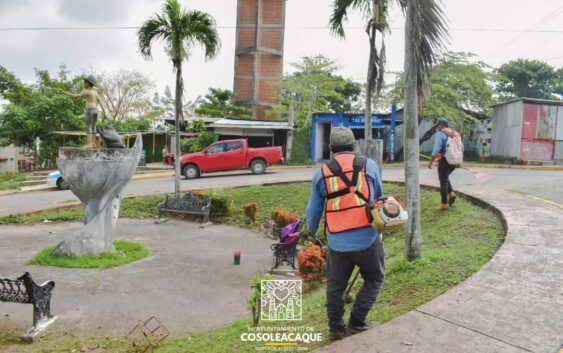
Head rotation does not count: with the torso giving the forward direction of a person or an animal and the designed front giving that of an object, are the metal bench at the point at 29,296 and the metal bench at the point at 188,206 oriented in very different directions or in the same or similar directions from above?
very different directions

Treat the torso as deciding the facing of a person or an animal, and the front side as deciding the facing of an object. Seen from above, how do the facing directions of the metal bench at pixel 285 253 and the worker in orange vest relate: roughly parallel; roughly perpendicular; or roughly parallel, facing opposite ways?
roughly perpendicular

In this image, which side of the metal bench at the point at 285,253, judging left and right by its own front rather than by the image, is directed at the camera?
left

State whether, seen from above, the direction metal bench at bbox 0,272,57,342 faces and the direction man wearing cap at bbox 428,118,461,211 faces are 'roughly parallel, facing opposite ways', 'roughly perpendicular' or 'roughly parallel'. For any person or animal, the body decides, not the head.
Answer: roughly perpendicular

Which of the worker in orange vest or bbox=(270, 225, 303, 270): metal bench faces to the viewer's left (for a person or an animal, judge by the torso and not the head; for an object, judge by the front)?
the metal bench

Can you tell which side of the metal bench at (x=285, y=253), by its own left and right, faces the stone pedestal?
front

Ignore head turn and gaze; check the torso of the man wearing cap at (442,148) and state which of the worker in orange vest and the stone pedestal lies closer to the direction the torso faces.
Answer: the stone pedestal

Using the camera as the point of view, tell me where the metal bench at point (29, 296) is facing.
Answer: facing away from the viewer and to the right of the viewer

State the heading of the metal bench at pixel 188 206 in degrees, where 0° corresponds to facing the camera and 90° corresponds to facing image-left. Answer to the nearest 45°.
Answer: approximately 45°

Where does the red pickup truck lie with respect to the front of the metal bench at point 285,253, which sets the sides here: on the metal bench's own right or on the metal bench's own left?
on the metal bench's own right

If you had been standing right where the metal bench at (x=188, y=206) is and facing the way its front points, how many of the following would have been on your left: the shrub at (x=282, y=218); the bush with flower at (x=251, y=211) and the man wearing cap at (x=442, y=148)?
3
